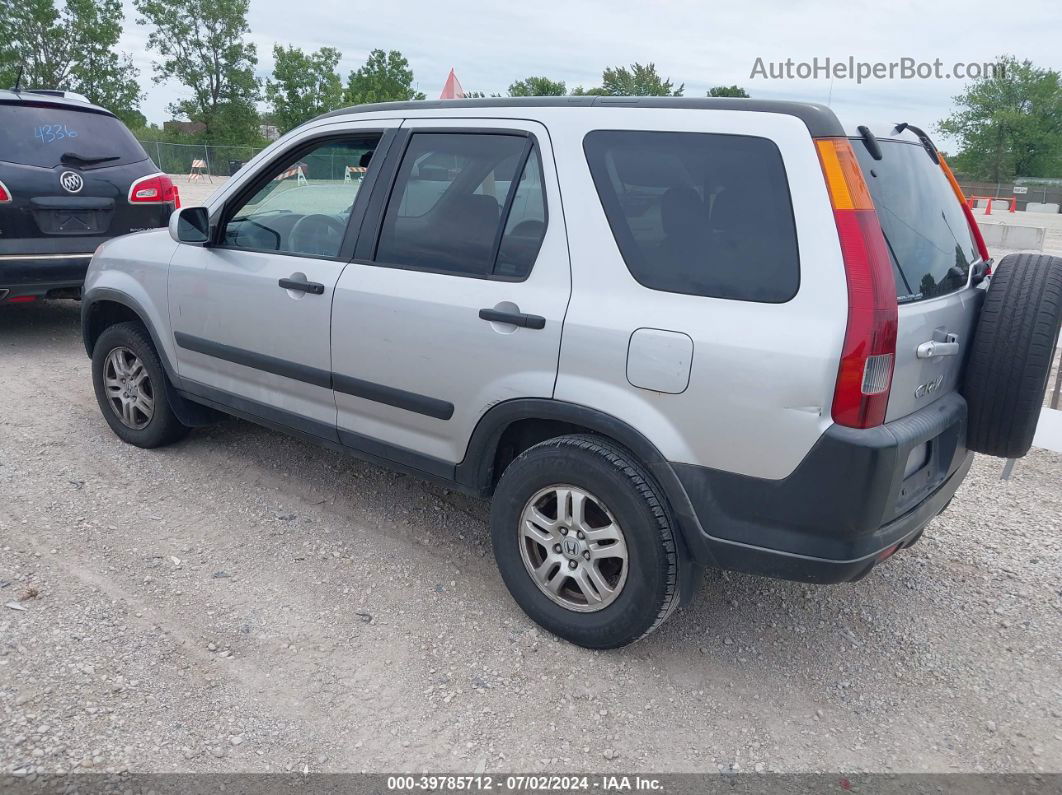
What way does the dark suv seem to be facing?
away from the camera

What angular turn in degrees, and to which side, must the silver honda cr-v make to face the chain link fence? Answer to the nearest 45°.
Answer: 0° — it already faces it

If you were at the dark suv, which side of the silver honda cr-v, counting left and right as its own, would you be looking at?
front

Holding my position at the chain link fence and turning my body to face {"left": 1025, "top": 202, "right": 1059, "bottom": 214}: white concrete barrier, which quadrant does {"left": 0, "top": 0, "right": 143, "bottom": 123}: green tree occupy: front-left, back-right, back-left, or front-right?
back-left

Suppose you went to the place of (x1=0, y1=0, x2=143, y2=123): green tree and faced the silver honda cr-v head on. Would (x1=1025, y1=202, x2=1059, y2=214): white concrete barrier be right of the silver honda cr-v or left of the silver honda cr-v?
left

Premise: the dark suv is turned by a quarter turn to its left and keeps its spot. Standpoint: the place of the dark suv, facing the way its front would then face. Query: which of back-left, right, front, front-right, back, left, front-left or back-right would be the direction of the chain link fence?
right

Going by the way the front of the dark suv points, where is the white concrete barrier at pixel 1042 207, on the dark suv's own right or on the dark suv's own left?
on the dark suv's own right

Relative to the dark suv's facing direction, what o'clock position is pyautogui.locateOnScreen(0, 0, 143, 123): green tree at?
The green tree is roughly at 12 o'clock from the dark suv.

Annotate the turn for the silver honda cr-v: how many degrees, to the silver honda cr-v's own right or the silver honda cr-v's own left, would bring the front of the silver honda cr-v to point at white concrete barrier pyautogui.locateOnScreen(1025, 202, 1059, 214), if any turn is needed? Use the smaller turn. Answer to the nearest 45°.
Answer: approximately 90° to the silver honda cr-v's own right

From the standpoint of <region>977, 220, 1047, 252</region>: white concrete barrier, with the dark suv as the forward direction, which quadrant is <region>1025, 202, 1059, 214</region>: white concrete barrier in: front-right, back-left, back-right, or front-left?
back-right

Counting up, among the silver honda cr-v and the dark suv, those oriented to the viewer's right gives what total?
0

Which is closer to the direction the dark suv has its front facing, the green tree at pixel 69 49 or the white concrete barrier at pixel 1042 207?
the green tree

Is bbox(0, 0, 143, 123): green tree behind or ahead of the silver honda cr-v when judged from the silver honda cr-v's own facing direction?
ahead

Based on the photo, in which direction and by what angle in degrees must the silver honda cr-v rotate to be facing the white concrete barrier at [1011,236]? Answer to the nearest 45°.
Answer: approximately 90° to its right

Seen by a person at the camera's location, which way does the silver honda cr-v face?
facing away from the viewer and to the left of the viewer
